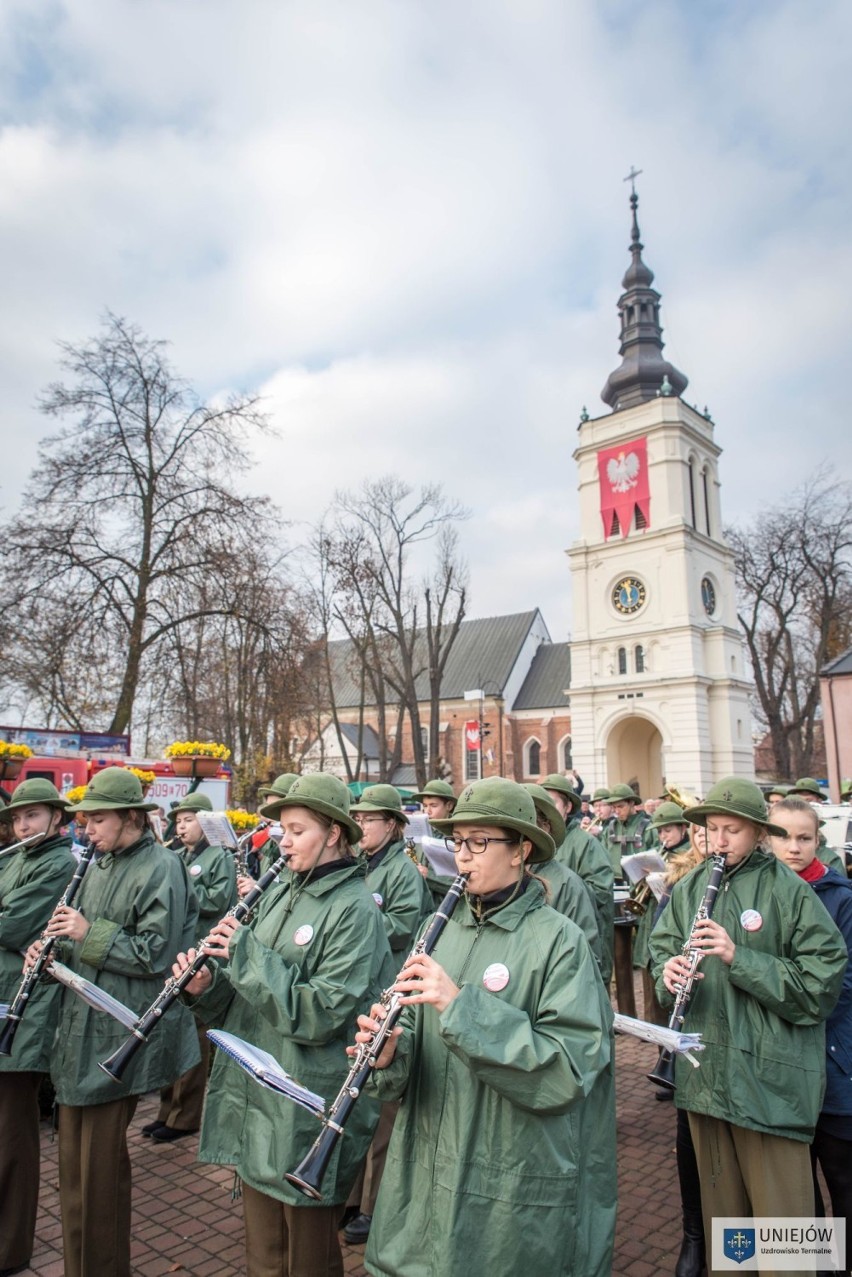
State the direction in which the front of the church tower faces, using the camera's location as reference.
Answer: facing the viewer

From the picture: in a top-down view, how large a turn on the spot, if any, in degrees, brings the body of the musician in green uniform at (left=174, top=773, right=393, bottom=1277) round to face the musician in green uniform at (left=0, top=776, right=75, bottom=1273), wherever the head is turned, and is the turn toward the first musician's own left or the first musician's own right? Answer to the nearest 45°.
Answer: approximately 90° to the first musician's own right

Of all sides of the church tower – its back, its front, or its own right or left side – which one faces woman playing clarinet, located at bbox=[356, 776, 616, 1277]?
front

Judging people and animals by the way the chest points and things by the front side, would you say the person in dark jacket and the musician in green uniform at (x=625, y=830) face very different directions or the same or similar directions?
same or similar directions

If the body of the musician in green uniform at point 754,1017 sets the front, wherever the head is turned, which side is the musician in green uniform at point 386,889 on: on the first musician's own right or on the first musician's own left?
on the first musician's own right

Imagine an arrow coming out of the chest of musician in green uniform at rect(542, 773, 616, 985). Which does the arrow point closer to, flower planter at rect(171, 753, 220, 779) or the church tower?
the flower planter

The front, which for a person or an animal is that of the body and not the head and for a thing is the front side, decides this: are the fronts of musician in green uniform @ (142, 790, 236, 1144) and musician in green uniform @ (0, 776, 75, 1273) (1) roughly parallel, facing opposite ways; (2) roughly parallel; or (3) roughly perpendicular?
roughly parallel

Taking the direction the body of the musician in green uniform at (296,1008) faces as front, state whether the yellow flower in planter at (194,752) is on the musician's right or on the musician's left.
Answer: on the musician's right

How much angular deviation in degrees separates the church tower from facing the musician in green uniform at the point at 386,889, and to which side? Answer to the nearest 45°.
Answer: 0° — it already faces them

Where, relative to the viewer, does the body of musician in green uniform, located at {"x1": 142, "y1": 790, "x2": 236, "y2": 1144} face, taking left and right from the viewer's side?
facing the viewer and to the left of the viewer

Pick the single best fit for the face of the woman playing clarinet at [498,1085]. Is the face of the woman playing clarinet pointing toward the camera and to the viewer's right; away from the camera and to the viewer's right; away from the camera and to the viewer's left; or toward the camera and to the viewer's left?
toward the camera and to the viewer's left

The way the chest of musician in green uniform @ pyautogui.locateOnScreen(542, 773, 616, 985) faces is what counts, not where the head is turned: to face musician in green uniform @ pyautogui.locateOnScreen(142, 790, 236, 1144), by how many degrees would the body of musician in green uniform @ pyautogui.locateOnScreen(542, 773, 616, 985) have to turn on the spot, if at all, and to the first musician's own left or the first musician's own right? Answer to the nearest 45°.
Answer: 0° — they already face them

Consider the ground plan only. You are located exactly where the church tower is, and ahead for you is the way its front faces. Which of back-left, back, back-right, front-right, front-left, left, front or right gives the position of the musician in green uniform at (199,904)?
front

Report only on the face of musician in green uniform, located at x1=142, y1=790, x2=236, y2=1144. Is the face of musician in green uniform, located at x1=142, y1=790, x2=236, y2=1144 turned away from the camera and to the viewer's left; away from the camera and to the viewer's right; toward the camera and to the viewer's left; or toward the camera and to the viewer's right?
toward the camera and to the viewer's left
